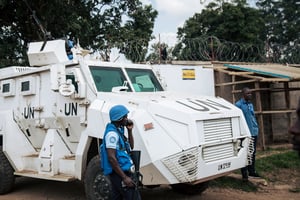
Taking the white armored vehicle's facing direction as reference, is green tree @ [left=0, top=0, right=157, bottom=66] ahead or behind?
behind

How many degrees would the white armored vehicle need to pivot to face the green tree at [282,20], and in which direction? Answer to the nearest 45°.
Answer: approximately 90° to its left

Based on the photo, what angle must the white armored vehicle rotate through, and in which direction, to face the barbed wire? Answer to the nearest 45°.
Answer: approximately 90° to its left

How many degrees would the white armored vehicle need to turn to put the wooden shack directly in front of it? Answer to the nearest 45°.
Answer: approximately 90° to its left

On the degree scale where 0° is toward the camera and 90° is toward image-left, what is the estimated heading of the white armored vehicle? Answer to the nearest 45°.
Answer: approximately 315°
